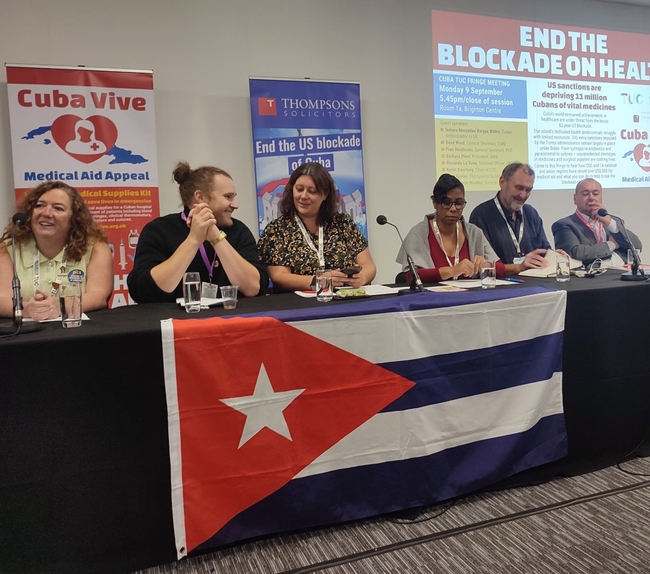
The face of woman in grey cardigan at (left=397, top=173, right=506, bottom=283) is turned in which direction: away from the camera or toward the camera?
toward the camera

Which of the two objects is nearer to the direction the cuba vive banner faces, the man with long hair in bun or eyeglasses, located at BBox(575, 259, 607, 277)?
the man with long hair in bun

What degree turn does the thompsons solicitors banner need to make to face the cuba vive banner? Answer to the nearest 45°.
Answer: approximately 45° to its right

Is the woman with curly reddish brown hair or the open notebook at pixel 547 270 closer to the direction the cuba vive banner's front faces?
the woman with curly reddish brown hair

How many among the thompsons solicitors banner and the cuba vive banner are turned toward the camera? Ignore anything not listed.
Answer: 2

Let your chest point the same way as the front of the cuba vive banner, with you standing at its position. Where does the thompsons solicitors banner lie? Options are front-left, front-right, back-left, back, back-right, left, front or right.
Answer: left

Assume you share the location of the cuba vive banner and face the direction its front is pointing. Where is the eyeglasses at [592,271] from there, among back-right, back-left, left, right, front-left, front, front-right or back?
front-left

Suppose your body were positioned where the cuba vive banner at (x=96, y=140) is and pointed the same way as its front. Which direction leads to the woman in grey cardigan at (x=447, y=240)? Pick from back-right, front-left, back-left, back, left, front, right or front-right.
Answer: front-left

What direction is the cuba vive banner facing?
toward the camera

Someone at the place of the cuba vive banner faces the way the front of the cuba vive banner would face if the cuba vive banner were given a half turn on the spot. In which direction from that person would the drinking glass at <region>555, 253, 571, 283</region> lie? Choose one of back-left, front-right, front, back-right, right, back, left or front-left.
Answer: back-right

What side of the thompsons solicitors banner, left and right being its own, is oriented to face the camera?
front

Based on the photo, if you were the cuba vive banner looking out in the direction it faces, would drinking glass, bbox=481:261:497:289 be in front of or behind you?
in front

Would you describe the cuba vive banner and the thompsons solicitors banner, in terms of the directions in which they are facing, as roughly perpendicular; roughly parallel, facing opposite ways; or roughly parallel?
roughly parallel

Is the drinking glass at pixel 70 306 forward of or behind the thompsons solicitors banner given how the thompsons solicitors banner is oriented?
forward

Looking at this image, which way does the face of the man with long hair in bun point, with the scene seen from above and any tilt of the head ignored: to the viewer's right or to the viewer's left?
to the viewer's right

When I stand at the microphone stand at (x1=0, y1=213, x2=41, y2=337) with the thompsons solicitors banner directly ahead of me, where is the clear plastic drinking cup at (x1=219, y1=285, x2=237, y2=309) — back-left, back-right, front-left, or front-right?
front-right
